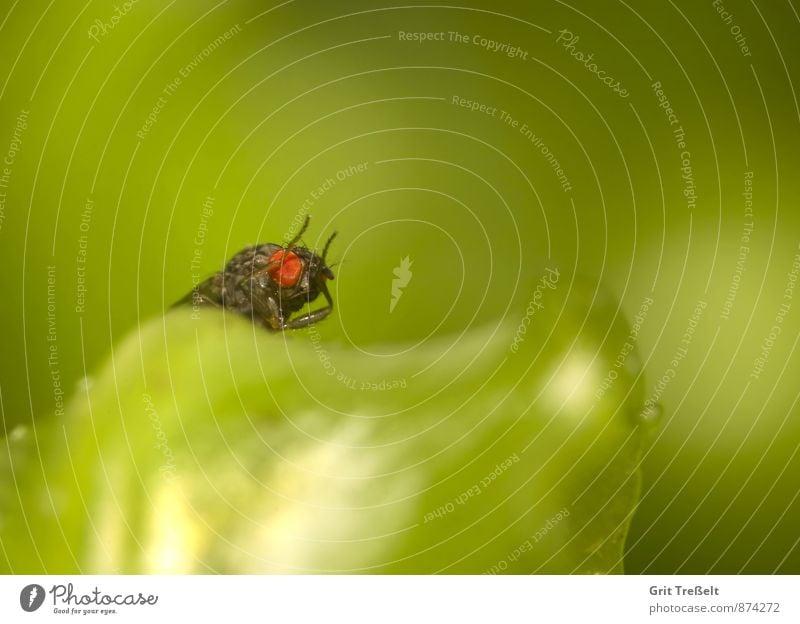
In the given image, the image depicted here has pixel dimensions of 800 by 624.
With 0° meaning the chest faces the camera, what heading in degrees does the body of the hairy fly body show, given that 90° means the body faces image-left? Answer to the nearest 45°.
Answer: approximately 270°
